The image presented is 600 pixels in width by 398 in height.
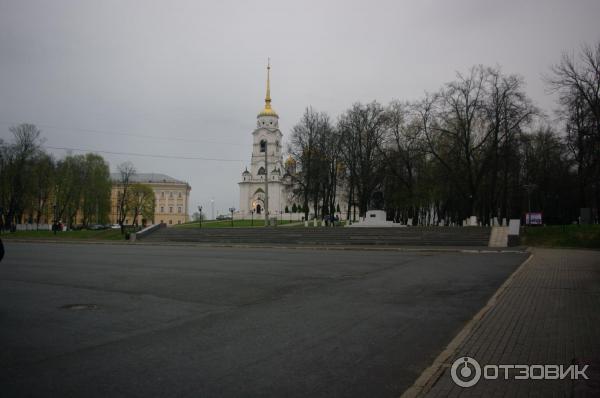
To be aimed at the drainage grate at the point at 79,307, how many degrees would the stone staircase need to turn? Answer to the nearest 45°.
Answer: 0° — it already faces it

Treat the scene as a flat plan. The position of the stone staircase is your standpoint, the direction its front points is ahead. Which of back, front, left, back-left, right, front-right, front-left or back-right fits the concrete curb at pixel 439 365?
front

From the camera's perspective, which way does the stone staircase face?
toward the camera
